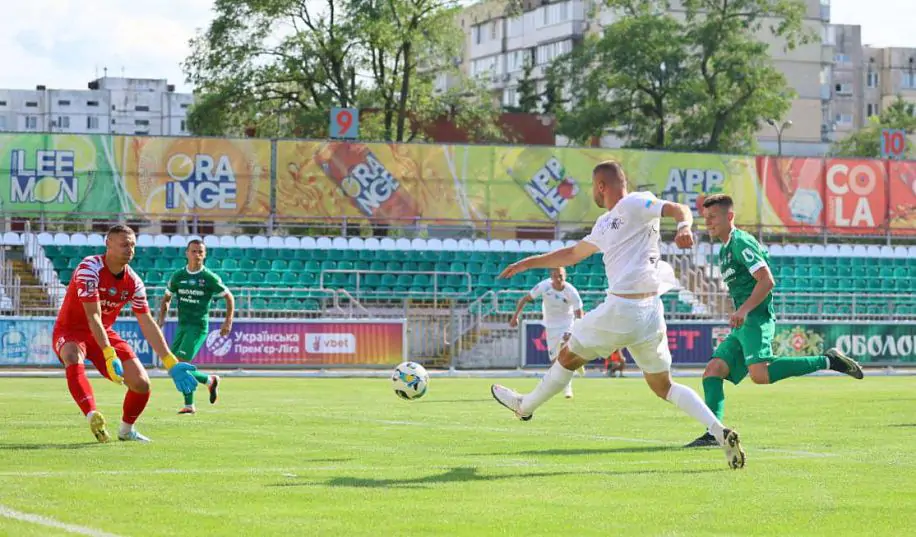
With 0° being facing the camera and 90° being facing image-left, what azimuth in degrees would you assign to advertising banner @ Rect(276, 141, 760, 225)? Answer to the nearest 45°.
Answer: approximately 0°

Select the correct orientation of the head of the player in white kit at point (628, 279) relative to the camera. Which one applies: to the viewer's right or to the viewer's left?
to the viewer's left

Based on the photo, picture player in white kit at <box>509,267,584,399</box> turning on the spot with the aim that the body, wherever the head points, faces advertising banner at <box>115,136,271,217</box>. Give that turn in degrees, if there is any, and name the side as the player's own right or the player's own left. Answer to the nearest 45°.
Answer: approximately 135° to the player's own right

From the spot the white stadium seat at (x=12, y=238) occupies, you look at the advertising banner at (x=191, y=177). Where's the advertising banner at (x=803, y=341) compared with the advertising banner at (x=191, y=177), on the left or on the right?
right

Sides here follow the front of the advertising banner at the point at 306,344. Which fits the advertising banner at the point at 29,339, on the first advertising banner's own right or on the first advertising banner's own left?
on the first advertising banner's own right

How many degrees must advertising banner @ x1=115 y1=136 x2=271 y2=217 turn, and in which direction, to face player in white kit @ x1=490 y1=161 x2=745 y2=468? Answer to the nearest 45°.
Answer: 0° — it already faces them

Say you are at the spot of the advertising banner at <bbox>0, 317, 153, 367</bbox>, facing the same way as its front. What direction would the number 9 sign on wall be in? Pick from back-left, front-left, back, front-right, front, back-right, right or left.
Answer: back-left

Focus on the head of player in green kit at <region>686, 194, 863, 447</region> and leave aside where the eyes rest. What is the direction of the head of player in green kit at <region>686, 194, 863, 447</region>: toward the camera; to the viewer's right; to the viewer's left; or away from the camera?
to the viewer's left

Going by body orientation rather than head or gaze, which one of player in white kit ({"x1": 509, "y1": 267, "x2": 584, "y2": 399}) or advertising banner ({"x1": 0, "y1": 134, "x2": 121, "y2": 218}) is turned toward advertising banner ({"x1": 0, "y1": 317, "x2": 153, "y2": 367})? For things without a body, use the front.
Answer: advertising banner ({"x1": 0, "y1": 134, "x2": 121, "y2": 218})

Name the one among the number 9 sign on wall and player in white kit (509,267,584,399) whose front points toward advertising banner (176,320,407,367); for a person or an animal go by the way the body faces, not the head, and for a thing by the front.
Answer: the number 9 sign on wall
